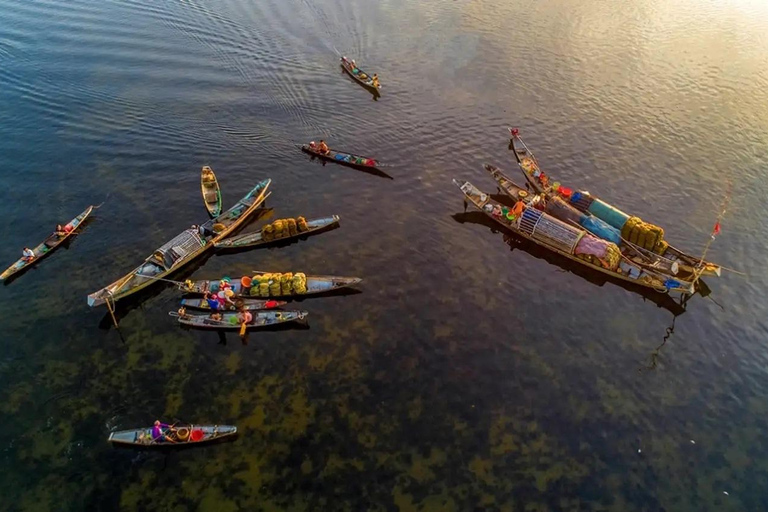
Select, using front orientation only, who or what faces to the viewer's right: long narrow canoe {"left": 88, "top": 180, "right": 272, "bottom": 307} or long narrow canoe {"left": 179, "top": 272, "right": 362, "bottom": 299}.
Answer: long narrow canoe {"left": 179, "top": 272, "right": 362, "bottom": 299}

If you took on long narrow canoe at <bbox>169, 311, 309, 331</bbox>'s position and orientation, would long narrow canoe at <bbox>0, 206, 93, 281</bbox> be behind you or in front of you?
behind

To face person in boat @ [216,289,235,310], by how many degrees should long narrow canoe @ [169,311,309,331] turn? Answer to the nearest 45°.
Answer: approximately 135° to its left

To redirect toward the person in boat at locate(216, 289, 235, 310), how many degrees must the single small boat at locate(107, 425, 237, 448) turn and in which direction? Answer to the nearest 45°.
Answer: approximately 90° to its left

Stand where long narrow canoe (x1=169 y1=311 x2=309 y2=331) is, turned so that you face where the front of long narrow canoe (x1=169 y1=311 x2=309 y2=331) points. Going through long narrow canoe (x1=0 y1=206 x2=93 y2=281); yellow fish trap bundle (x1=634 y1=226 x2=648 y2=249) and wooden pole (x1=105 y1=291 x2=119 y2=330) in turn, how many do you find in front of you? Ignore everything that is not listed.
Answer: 1

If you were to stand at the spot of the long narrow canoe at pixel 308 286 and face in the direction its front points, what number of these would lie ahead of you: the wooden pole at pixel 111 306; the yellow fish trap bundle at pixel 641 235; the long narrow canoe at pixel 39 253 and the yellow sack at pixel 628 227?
2

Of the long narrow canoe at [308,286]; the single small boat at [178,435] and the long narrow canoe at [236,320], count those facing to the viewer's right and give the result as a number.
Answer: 3

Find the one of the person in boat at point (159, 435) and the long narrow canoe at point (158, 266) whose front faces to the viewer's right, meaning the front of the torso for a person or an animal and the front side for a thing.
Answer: the person in boat

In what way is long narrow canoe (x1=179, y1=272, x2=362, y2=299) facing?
to the viewer's right

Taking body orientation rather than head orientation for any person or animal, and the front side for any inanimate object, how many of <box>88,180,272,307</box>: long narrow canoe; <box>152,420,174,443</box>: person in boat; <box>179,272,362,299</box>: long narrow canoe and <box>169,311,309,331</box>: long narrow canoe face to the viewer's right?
3

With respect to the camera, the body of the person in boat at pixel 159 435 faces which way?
to the viewer's right

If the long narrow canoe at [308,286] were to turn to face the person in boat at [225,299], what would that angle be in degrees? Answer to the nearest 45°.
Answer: approximately 180°

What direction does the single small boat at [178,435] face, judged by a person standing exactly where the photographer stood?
facing to the right of the viewer

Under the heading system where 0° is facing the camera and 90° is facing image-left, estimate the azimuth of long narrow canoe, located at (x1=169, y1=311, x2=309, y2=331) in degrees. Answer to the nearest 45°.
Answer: approximately 270°
